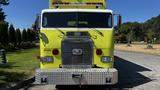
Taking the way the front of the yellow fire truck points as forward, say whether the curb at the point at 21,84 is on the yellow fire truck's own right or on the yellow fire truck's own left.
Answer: on the yellow fire truck's own right

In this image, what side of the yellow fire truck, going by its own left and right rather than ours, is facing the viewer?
front
